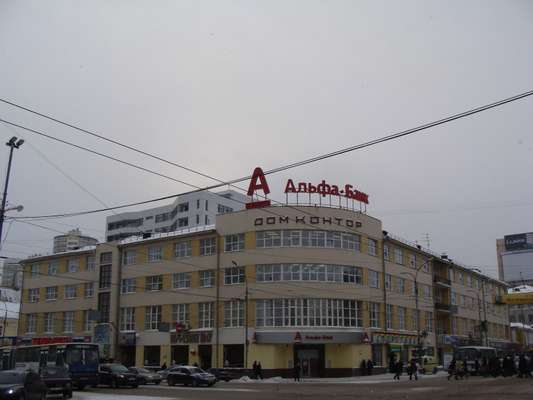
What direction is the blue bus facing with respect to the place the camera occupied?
facing the viewer and to the right of the viewer
